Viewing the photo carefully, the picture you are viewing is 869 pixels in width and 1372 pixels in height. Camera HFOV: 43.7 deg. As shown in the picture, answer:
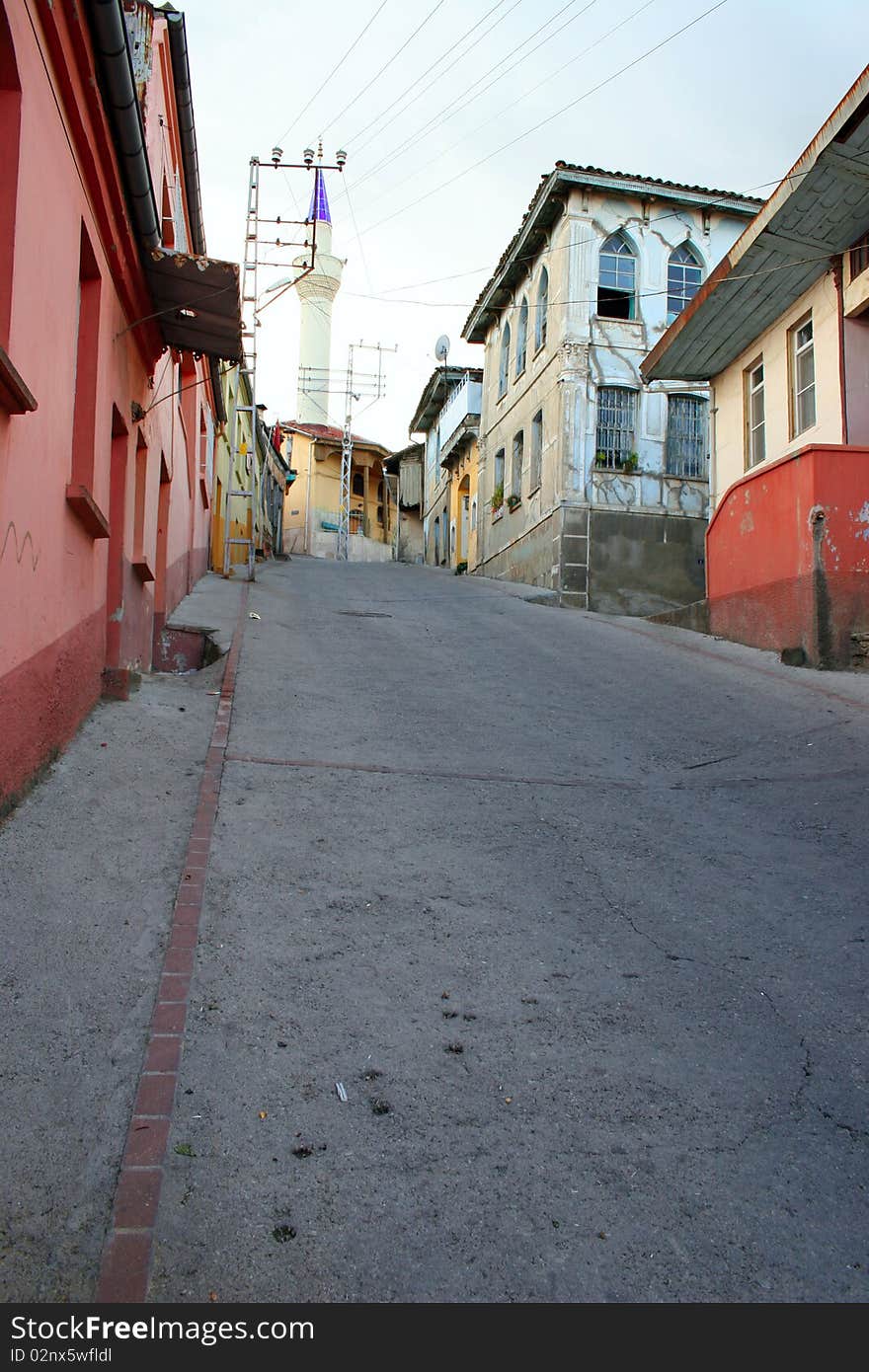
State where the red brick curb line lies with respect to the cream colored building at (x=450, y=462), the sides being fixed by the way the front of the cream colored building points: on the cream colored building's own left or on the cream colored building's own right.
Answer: on the cream colored building's own left

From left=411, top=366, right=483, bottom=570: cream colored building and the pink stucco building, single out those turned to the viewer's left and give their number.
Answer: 1

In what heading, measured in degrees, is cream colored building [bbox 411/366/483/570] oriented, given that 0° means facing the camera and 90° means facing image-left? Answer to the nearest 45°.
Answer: approximately 90°

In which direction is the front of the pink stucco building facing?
to the viewer's right

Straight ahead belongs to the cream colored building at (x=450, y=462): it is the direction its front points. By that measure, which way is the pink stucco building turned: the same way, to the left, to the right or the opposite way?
the opposite way

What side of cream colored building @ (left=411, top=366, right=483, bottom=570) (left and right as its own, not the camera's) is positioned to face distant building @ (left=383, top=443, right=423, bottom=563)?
right

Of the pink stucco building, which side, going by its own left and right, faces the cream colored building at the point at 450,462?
left

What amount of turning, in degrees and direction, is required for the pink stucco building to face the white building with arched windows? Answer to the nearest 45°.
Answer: approximately 45° to its left

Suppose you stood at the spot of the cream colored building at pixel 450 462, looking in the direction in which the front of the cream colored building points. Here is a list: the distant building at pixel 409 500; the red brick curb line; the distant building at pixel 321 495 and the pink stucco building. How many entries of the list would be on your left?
2

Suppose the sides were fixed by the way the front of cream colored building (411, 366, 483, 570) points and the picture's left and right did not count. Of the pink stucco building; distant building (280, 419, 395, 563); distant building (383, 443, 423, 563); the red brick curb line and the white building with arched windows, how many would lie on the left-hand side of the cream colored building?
3

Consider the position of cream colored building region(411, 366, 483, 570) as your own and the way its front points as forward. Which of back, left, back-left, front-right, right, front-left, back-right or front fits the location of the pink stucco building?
left
